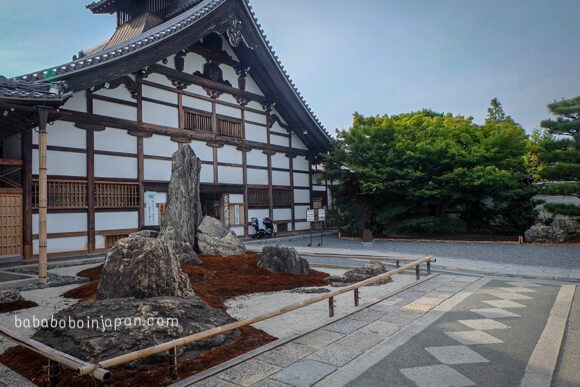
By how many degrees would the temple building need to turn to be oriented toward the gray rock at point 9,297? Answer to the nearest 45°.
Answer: approximately 45° to its right

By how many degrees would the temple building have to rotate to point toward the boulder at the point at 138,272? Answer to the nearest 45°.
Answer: approximately 45° to its right

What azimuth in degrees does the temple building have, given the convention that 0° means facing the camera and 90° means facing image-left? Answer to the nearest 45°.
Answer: approximately 315°

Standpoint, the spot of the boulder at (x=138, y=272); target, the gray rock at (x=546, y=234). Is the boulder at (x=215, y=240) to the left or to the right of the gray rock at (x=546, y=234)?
left

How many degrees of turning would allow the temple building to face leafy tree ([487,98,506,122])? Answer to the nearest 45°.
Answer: approximately 90° to its left

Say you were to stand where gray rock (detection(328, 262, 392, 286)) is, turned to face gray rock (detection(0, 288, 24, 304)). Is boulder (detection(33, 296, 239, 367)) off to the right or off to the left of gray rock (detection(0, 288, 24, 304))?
left

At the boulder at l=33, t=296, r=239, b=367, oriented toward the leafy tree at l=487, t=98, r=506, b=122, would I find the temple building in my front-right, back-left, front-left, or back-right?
front-left

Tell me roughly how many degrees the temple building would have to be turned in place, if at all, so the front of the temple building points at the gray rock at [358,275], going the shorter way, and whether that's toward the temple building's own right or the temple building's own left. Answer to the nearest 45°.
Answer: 0° — it already faces it

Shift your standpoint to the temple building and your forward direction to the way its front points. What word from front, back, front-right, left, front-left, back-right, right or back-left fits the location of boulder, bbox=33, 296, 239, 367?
front-right
